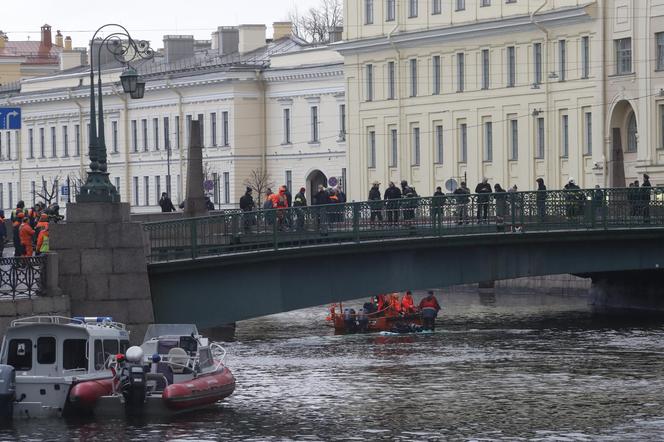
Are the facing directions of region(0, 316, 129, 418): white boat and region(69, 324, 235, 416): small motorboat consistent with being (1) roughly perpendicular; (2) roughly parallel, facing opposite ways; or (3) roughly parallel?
roughly parallel

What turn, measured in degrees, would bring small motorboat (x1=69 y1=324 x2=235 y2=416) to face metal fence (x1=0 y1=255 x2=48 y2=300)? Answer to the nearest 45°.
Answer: approximately 90° to its left

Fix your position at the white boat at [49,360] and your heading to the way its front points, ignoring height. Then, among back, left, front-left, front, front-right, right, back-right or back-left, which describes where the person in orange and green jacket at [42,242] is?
front-left

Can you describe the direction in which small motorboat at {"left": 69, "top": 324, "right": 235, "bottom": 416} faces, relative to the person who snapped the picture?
facing away from the viewer and to the right of the viewer

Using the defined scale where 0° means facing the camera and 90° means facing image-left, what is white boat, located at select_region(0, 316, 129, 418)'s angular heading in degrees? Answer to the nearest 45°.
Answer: approximately 225°
